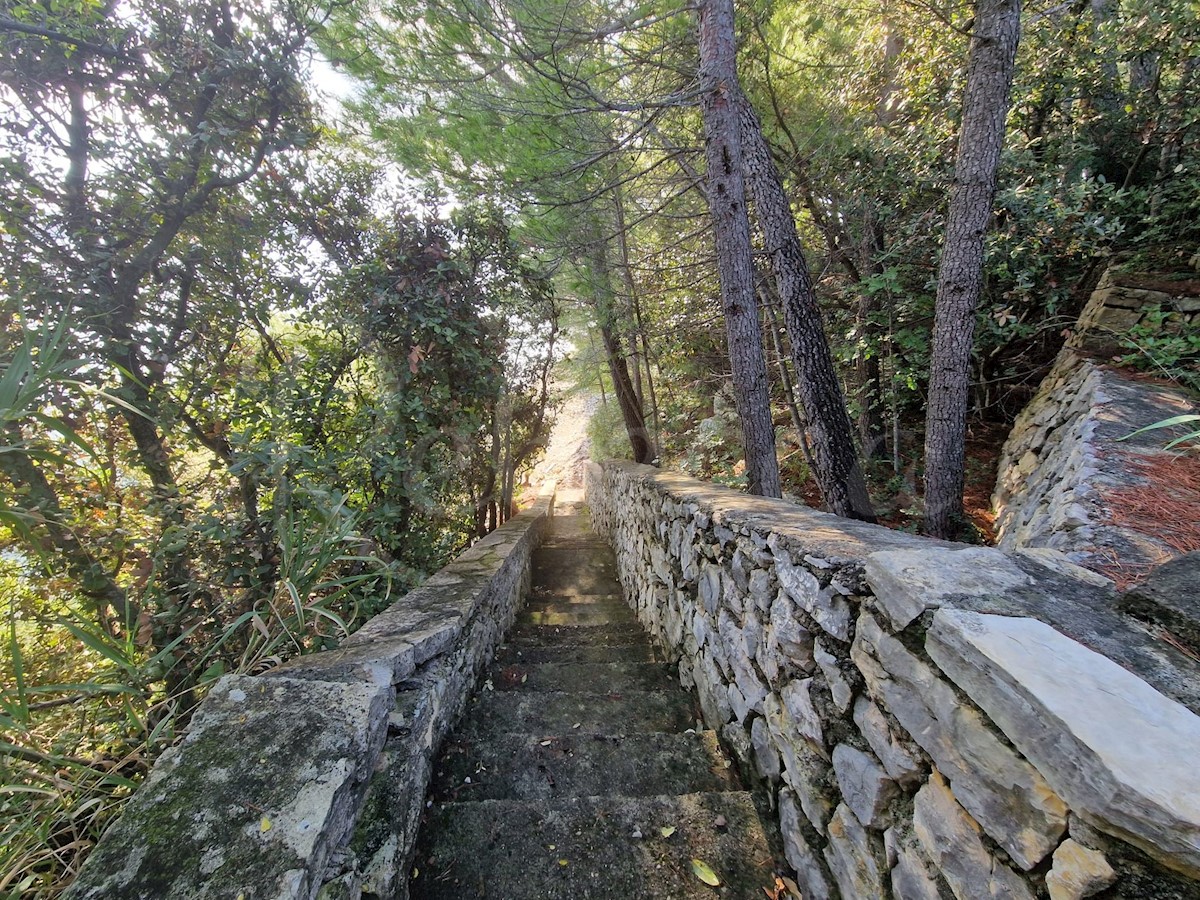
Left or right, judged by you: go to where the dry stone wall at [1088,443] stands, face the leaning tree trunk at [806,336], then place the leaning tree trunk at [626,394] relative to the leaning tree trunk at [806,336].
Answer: right

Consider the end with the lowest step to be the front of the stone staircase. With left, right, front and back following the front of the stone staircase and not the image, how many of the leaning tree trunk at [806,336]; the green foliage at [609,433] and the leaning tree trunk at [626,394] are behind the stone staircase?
0

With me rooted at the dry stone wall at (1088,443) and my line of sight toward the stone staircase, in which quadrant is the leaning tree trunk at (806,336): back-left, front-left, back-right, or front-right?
front-right

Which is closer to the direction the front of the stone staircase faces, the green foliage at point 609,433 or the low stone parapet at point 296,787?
the green foliage

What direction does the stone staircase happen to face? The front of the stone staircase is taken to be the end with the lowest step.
away from the camera

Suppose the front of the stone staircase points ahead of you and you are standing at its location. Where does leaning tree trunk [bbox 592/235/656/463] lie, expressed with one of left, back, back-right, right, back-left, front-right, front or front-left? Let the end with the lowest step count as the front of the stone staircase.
front

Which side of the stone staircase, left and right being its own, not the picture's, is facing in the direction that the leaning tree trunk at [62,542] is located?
left

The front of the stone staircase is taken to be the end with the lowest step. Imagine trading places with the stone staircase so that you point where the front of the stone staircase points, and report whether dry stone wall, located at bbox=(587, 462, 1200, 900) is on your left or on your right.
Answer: on your right

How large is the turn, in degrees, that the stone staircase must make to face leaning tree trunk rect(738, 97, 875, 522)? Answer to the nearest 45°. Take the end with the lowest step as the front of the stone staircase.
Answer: approximately 45° to its right

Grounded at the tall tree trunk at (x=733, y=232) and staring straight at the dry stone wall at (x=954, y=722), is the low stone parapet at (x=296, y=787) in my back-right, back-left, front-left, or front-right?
front-right

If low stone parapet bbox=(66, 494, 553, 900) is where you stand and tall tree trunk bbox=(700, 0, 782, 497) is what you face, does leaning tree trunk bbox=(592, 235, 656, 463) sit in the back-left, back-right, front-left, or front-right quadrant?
front-left

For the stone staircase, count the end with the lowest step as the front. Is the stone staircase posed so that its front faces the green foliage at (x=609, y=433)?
yes
